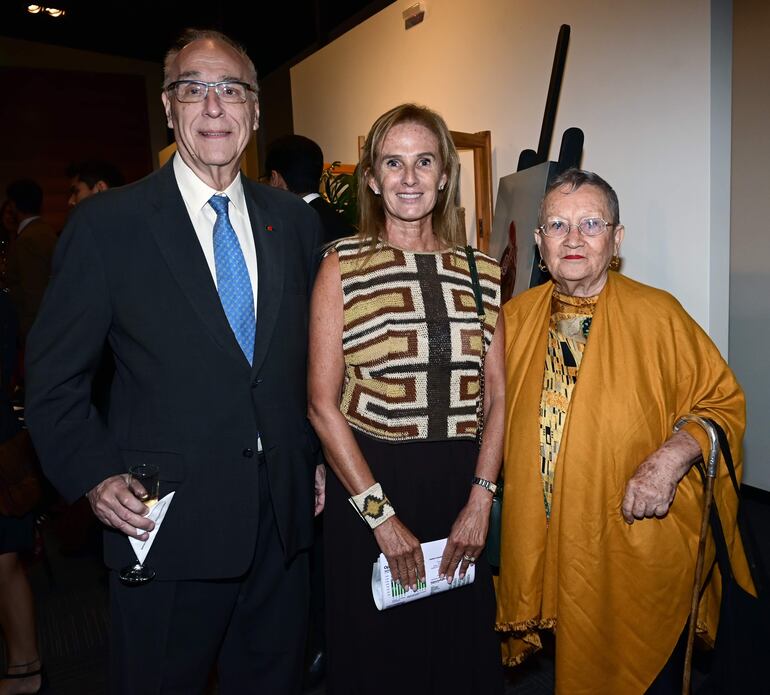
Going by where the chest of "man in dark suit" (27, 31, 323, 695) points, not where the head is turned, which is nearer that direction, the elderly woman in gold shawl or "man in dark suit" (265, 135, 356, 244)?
the elderly woman in gold shawl

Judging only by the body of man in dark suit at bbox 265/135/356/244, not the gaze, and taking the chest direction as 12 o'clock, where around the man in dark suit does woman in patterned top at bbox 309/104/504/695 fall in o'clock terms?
The woman in patterned top is roughly at 7 o'clock from the man in dark suit.

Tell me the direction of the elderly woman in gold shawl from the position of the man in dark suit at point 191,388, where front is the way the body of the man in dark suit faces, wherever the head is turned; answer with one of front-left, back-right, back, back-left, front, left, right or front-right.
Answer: front-left

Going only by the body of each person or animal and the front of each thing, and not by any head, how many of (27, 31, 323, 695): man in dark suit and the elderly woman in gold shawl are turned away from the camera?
0

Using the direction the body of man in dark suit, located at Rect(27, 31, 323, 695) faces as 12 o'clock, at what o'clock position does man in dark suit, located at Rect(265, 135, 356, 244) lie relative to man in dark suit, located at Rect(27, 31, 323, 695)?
man in dark suit, located at Rect(265, 135, 356, 244) is roughly at 8 o'clock from man in dark suit, located at Rect(27, 31, 323, 695).

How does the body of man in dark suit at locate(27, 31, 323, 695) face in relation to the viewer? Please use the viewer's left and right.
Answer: facing the viewer and to the right of the viewer

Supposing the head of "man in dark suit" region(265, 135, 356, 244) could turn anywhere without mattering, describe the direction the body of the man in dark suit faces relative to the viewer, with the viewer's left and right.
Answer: facing away from the viewer and to the left of the viewer

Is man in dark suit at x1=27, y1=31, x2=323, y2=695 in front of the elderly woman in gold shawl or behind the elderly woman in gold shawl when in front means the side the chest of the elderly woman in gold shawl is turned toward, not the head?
in front

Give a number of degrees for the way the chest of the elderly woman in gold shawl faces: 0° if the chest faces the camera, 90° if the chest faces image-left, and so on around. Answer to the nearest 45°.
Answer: approximately 45°

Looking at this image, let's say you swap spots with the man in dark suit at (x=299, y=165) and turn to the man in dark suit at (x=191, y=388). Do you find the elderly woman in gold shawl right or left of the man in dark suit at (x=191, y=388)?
left

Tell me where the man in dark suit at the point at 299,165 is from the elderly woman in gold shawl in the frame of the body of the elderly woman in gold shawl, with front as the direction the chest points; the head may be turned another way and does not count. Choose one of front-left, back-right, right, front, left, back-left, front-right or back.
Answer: right

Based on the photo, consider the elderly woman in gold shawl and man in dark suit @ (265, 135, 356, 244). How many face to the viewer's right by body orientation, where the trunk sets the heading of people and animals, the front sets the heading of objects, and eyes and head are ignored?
0

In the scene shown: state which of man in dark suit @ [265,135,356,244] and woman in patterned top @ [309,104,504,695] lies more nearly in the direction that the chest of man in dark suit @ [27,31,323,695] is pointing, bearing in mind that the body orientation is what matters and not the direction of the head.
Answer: the woman in patterned top
